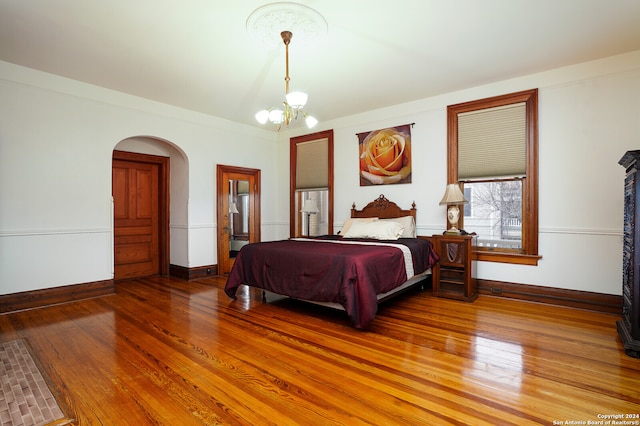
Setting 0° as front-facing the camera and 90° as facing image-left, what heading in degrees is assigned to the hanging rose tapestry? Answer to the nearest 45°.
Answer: approximately 45°

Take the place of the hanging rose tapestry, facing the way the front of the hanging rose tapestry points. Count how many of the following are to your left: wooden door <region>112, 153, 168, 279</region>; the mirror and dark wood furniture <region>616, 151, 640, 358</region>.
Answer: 1

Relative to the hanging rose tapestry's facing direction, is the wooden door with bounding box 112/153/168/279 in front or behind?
in front

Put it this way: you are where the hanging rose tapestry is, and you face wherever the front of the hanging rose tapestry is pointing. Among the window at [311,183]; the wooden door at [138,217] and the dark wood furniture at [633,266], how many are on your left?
1

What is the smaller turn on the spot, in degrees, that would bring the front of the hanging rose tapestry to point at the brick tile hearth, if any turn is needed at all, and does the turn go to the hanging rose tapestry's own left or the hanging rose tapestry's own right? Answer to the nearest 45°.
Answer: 0° — it already faces it

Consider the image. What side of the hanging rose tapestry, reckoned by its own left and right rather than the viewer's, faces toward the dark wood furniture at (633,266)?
left

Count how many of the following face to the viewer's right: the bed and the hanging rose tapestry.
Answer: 0

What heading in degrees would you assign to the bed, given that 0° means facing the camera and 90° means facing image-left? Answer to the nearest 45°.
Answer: approximately 45°

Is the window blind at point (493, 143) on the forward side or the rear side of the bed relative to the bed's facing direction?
on the rear side
